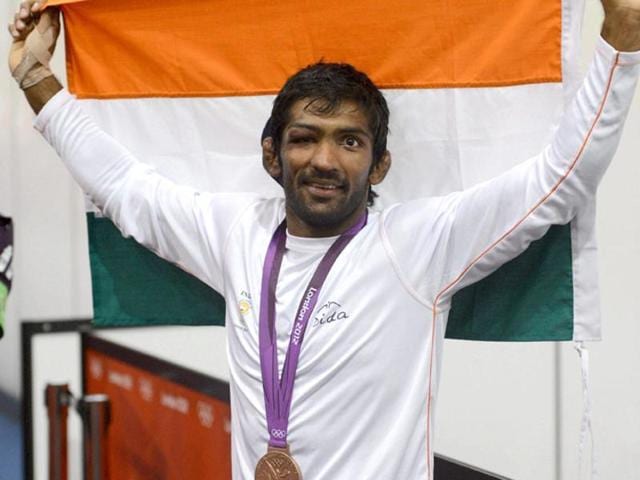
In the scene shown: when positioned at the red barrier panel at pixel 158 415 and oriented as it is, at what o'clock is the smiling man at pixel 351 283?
The smiling man is roughly at 10 o'clock from the red barrier panel.

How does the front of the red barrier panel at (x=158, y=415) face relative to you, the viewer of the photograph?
facing the viewer and to the left of the viewer

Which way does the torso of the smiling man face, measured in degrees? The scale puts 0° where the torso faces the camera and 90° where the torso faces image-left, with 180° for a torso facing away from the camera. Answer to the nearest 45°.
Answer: approximately 45°

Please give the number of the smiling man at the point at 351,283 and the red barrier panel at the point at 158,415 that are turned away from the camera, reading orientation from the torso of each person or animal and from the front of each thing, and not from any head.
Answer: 0

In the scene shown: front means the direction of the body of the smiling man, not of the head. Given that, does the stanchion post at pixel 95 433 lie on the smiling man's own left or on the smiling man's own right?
on the smiling man's own right

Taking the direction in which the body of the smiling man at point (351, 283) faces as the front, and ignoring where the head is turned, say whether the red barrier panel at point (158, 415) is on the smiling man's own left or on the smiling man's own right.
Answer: on the smiling man's own right

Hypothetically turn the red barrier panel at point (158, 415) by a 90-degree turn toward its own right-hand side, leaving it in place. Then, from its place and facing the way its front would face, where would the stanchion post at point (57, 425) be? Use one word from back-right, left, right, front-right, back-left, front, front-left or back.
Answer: front
